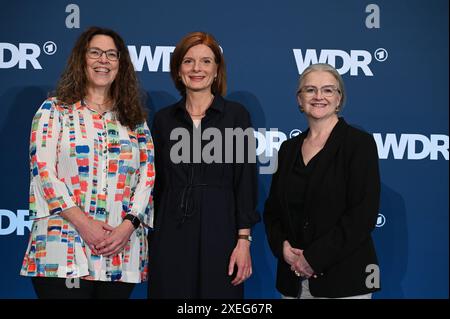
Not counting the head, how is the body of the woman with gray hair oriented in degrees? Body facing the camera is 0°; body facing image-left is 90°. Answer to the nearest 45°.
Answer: approximately 45°

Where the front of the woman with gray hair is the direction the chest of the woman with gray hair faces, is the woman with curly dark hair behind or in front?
in front
